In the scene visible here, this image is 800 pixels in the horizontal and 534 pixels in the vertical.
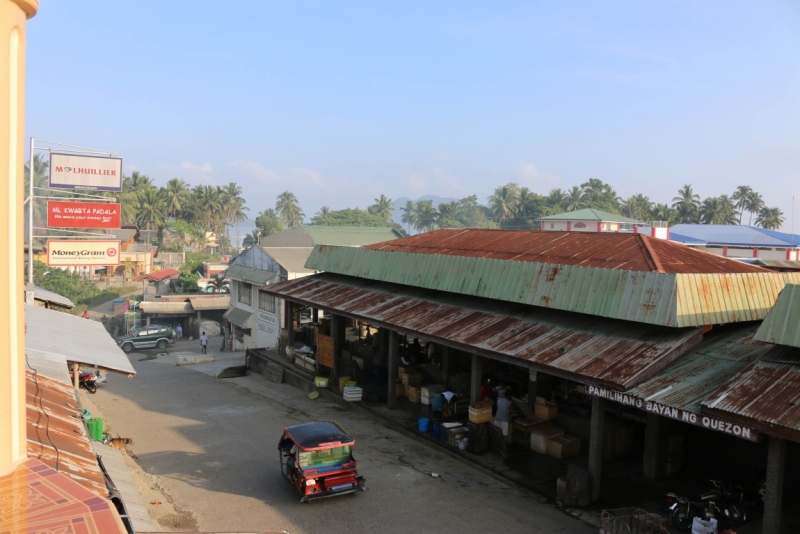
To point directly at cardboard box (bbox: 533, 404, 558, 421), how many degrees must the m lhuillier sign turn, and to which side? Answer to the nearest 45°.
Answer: approximately 45° to its left

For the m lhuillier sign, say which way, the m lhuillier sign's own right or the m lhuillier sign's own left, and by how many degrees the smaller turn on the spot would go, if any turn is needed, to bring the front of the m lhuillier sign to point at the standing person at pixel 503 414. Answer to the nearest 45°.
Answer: approximately 45° to the m lhuillier sign's own left

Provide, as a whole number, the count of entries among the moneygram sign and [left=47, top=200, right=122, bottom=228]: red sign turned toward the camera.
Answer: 2

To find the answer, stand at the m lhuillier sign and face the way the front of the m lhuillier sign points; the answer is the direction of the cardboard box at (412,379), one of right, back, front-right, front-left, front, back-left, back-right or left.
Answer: front-left

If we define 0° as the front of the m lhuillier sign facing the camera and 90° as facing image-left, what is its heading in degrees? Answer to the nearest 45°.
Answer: approximately 0°

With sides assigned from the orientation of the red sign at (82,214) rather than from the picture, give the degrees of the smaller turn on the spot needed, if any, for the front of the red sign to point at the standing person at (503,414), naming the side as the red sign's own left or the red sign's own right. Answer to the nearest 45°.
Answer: approximately 45° to the red sign's own left

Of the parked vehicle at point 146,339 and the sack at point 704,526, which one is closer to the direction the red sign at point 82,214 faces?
the sack

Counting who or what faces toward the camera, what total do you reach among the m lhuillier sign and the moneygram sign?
2

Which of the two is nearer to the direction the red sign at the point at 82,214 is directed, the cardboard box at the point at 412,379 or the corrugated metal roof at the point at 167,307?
the cardboard box
